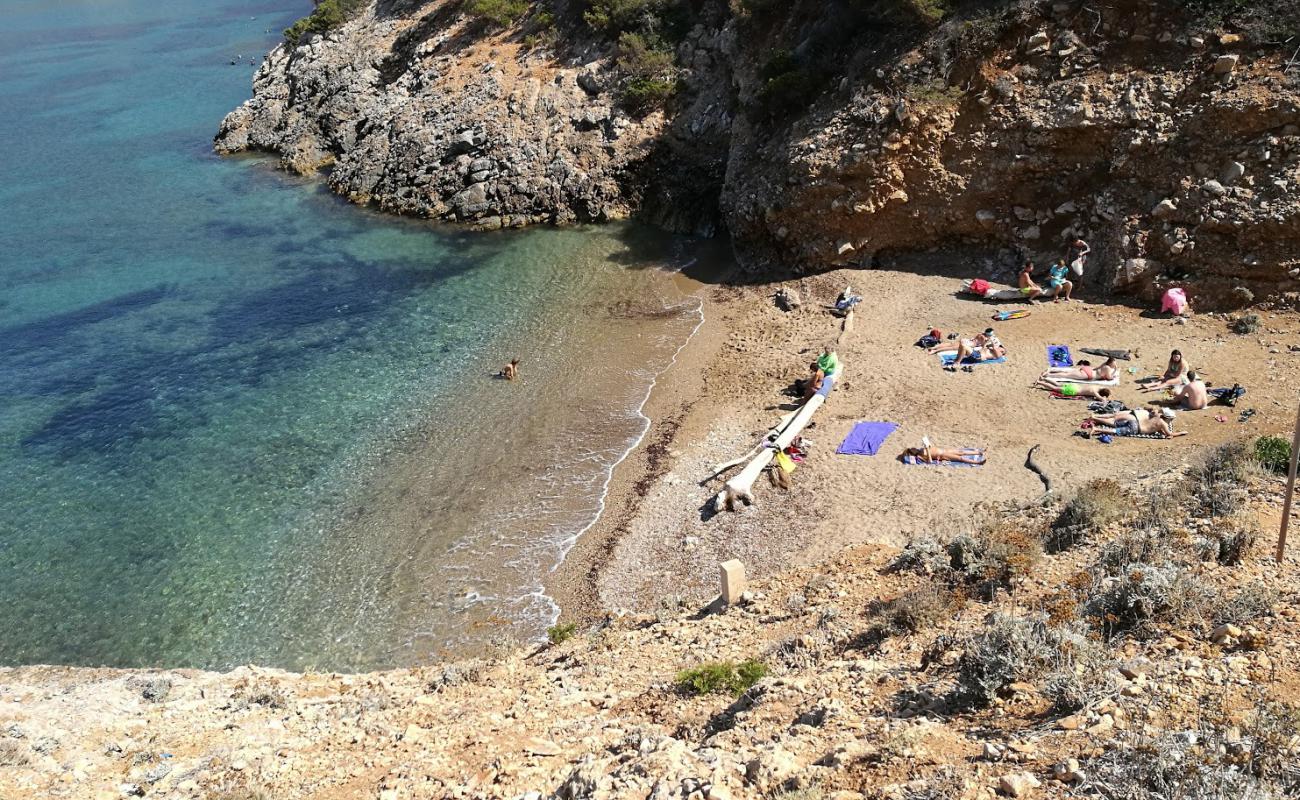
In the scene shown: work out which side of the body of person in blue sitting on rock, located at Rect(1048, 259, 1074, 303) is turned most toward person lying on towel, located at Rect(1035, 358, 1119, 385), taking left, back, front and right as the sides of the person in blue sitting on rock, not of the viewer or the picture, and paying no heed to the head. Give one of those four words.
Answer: front

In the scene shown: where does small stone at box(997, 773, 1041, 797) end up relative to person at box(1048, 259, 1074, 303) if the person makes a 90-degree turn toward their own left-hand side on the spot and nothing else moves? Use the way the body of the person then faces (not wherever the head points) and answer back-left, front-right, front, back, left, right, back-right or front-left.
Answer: right

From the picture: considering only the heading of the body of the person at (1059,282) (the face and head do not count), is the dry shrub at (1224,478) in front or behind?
in front

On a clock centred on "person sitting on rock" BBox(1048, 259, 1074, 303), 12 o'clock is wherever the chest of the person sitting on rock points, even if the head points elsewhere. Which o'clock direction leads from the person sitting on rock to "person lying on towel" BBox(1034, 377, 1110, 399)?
The person lying on towel is roughly at 12 o'clock from the person sitting on rock.

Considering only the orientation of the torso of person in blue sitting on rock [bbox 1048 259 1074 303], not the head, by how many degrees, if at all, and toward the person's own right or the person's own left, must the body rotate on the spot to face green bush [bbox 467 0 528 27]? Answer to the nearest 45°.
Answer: approximately 135° to the person's own right

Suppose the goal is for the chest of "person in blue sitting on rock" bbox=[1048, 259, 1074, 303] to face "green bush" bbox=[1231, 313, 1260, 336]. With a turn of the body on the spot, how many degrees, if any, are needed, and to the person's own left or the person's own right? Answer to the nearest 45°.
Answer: approximately 45° to the person's own left

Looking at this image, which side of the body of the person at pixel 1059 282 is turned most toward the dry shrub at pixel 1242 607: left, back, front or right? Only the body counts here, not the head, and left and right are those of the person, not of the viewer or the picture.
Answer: front

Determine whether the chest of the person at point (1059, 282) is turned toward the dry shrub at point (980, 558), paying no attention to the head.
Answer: yes

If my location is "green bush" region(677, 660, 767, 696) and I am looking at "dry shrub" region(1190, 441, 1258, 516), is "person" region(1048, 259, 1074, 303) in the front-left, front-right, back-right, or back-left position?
front-left

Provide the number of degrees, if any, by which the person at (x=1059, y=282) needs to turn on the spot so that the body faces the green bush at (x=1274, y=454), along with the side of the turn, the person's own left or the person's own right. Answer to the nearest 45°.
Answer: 0° — they already face it

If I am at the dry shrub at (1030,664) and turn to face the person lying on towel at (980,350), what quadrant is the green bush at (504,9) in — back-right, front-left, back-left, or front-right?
front-left

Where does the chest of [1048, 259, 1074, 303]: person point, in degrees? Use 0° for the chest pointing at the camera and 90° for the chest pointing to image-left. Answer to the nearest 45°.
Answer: approximately 0°
